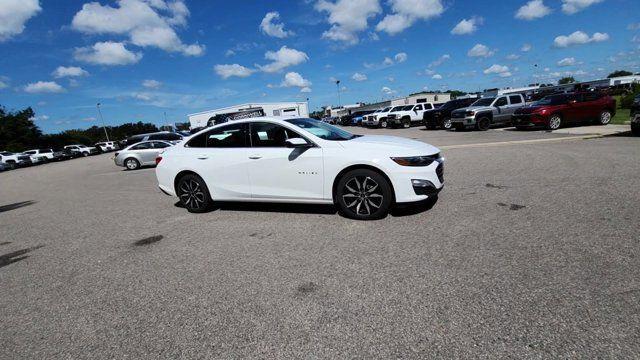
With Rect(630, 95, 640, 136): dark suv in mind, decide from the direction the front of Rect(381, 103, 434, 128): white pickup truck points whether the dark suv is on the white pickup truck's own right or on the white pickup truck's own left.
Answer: on the white pickup truck's own left

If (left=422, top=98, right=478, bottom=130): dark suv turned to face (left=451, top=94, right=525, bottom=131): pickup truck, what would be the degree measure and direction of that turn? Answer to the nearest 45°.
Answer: approximately 90° to its left

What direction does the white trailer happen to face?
to the viewer's left

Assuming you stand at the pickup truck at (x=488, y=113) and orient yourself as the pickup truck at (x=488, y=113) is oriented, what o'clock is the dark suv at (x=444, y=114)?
The dark suv is roughly at 3 o'clock from the pickup truck.

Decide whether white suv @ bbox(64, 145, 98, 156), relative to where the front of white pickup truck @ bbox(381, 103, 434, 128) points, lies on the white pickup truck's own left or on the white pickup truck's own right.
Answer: on the white pickup truck's own right

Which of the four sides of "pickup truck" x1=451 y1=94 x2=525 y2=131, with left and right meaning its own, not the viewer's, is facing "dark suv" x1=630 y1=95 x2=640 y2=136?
left

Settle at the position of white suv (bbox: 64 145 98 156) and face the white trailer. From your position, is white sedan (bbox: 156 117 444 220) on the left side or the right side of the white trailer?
right

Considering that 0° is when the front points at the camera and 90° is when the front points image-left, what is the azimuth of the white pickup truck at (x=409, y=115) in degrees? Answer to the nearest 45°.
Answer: approximately 45°

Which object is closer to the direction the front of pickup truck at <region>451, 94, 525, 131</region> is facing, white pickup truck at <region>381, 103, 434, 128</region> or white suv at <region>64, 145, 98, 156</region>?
the white suv
